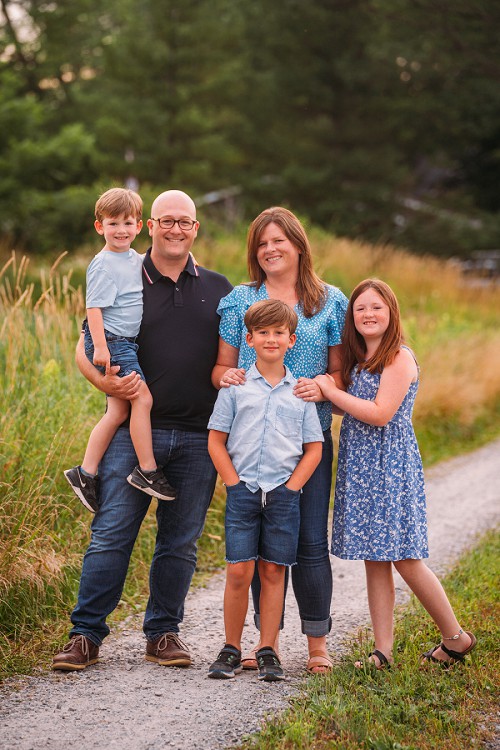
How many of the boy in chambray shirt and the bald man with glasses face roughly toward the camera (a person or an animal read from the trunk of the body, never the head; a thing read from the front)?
2

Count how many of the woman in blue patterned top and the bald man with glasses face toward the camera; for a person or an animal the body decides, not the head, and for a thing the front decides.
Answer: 2

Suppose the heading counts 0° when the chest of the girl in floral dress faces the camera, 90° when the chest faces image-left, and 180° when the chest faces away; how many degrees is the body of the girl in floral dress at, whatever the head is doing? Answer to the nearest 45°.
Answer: approximately 45°

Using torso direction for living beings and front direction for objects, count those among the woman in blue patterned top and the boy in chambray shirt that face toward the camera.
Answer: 2

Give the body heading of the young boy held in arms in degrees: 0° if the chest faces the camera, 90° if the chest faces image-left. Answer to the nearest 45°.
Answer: approximately 315°

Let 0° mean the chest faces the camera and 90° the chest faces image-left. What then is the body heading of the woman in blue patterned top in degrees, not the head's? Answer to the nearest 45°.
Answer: approximately 0°
